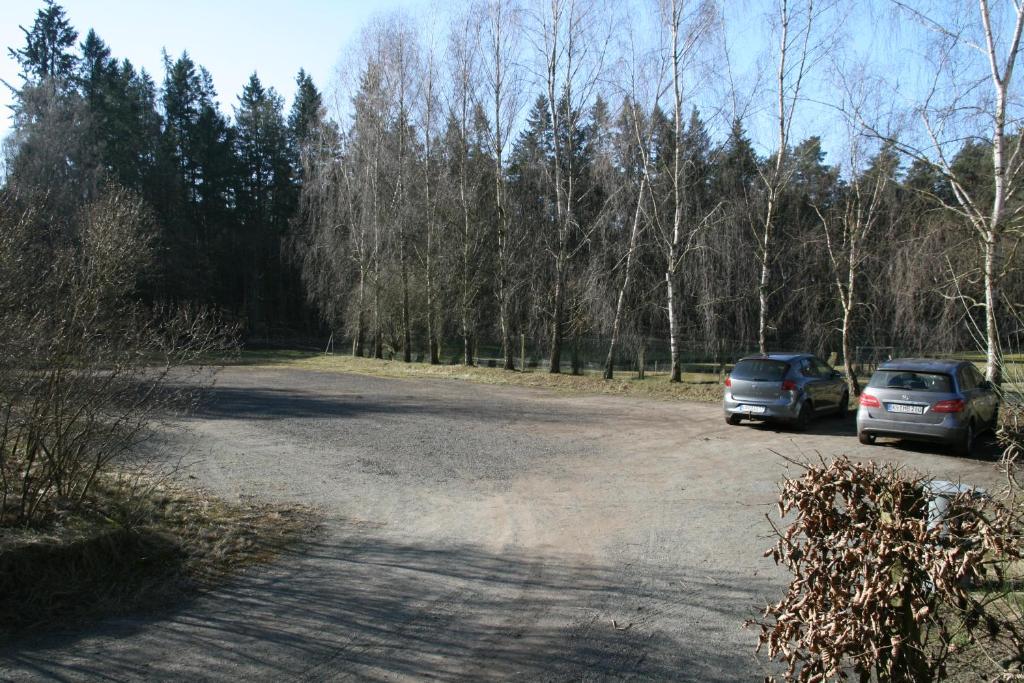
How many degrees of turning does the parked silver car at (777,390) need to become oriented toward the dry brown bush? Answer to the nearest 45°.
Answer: approximately 135° to its right

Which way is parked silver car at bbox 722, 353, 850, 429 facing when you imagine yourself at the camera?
facing away from the viewer and to the right of the viewer

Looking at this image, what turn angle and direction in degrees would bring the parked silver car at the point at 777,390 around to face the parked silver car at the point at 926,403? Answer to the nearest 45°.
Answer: approximately 90° to its right

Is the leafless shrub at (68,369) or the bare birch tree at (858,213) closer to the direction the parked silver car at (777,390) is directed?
the bare birch tree

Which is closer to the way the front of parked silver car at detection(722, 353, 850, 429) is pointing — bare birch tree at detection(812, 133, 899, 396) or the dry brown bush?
the bare birch tree

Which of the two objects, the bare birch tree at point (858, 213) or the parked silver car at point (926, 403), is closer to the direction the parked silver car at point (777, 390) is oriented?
the bare birch tree

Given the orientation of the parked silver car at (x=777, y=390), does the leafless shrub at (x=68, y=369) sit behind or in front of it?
behind
